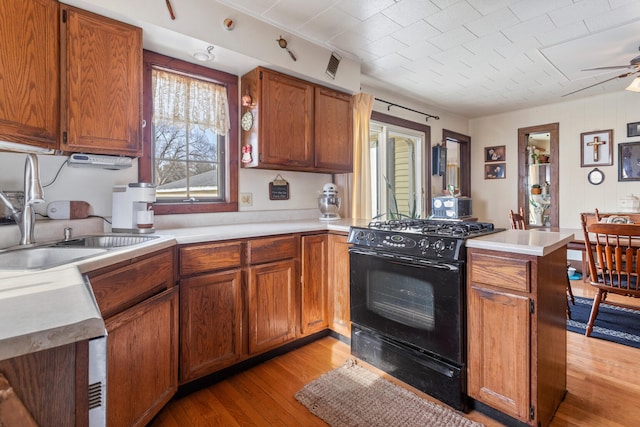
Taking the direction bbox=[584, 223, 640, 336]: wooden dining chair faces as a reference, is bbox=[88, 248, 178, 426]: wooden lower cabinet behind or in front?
behind

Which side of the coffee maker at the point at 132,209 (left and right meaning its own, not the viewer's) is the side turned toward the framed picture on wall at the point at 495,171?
front

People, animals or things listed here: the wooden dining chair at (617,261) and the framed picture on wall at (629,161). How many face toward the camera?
1

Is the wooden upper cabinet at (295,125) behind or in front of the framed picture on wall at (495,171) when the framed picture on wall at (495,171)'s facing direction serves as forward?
in front

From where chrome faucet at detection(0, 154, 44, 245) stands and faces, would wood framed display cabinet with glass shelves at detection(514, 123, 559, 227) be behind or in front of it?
in front

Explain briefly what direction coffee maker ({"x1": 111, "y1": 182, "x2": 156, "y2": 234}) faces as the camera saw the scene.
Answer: facing to the right of the viewer

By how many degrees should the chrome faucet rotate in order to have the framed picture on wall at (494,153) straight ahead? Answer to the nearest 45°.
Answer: approximately 45° to its left

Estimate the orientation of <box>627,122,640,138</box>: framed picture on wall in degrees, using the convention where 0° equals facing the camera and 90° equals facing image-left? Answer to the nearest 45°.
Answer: approximately 0°

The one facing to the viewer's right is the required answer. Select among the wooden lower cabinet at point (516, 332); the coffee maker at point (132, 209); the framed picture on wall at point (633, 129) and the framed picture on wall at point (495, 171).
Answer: the coffee maker

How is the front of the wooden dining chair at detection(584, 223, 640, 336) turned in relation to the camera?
facing away from the viewer and to the right of the viewer

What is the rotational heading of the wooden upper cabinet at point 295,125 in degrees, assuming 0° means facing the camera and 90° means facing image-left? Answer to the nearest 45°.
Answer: approximately 315°

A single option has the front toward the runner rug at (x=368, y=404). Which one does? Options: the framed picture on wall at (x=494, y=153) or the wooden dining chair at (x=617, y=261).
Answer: the framed picture on wall
